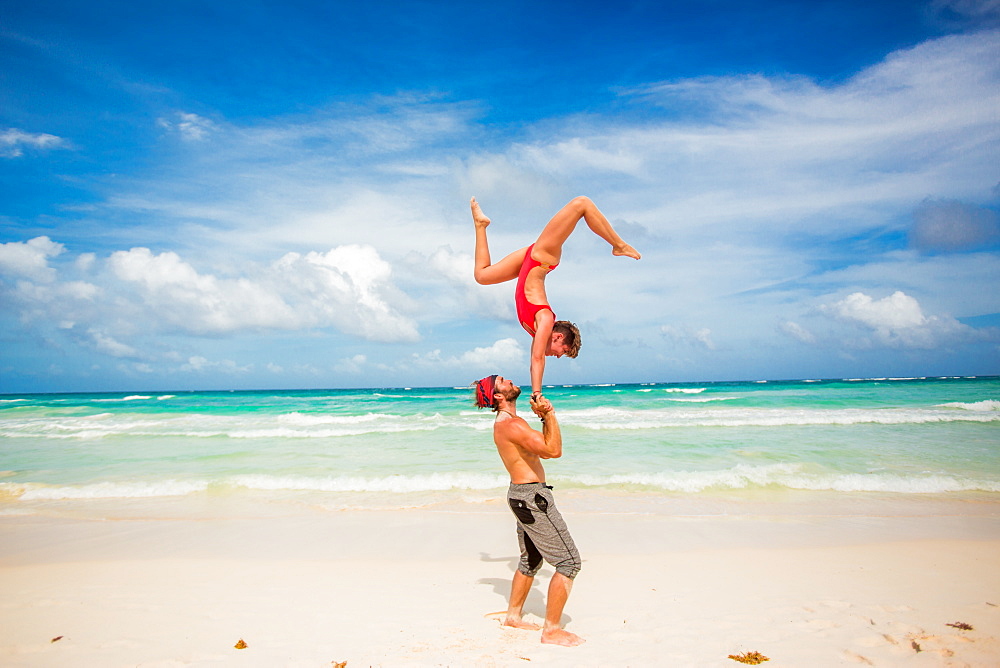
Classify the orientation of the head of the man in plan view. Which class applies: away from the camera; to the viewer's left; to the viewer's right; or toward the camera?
to the viewer's right

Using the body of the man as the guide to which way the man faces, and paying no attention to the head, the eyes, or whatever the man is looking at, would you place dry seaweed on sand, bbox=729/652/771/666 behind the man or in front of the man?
in front

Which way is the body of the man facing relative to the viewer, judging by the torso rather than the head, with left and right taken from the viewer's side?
facing to the right of the viewer
